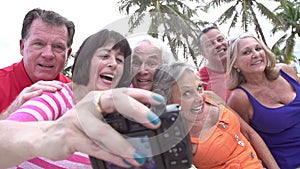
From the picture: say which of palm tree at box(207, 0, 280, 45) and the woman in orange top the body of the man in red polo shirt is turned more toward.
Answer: the woman in orange top

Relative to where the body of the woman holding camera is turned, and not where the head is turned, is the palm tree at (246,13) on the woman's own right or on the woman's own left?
on the woman's own left

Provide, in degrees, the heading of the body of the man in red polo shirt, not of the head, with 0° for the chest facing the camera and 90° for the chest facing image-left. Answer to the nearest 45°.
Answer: approximately 315°

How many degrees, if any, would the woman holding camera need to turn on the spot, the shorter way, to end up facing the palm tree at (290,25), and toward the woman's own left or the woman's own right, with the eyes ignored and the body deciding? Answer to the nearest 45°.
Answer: approximately 90° to the woman's own left

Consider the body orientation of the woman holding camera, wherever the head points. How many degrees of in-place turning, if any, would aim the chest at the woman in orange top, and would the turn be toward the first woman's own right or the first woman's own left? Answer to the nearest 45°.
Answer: approximately 90° to the first woman's own left

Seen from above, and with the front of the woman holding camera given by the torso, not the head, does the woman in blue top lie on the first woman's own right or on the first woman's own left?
on the first woman's own left

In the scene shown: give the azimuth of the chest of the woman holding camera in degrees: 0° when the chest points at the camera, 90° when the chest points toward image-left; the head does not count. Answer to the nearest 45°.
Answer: approximately 315°
